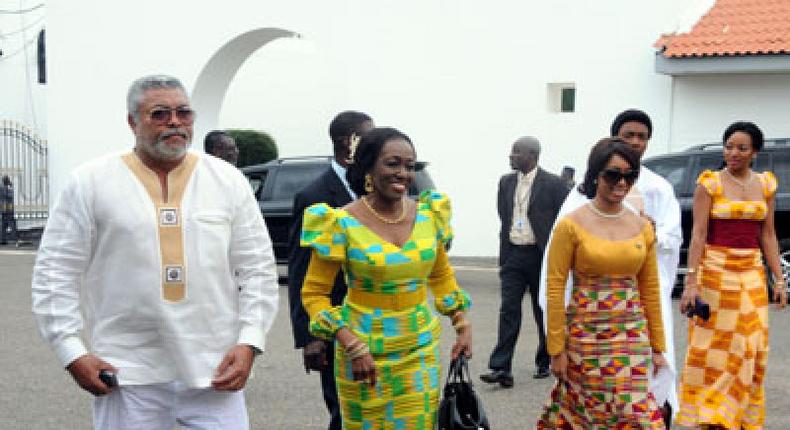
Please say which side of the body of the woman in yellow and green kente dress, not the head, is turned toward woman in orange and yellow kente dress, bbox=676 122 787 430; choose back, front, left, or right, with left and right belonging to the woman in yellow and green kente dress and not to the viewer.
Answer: left

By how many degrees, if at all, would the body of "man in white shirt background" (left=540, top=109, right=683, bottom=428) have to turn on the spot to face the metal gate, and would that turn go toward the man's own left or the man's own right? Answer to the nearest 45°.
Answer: approximately 135° to the man's own right

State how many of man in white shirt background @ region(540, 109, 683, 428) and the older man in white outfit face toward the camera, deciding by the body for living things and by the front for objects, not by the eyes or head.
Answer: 2

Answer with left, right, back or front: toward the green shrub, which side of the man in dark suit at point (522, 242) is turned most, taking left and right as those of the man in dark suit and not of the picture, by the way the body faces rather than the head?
right

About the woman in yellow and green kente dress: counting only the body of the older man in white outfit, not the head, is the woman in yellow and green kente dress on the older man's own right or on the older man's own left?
on the older man's own left

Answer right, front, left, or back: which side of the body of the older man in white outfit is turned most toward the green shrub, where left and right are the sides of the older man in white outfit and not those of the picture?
back

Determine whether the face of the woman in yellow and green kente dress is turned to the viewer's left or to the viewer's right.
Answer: to the viewer's right

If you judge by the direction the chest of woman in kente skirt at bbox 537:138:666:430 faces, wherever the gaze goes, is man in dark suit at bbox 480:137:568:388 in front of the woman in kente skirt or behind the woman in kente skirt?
behind

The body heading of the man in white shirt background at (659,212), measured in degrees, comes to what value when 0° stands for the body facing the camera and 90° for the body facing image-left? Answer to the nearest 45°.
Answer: approximately 0°
